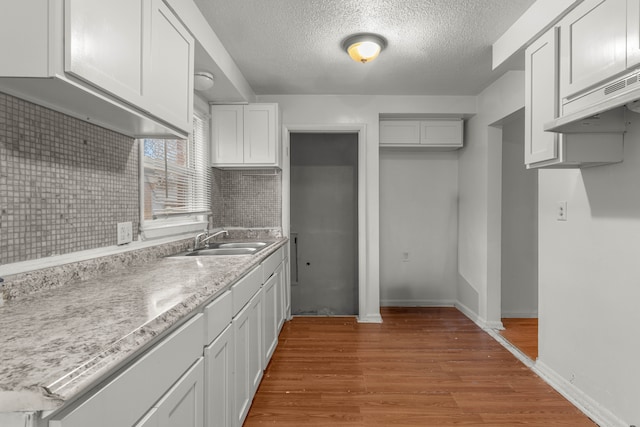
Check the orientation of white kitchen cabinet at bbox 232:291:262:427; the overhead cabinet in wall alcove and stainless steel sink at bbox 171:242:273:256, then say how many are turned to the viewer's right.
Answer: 2

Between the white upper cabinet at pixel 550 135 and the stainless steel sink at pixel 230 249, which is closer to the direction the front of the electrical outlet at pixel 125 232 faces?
the white upper cabinet

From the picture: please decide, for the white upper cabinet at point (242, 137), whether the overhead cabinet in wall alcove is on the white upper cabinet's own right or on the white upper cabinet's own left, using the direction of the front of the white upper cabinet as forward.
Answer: on the white upper cabinet's own left

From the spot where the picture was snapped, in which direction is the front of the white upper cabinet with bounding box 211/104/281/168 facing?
facing the viewer

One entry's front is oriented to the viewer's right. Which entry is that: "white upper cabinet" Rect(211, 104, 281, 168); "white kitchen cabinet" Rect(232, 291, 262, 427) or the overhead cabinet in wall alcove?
the white kitchen cabinet

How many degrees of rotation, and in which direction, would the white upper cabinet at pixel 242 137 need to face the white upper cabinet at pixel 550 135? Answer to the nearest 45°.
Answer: approximately 45° to its left

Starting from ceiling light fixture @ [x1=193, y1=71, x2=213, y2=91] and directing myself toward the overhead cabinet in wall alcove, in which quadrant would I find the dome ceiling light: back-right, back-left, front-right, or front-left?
front-right

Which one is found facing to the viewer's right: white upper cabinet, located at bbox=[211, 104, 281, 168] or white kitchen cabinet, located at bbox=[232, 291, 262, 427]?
the white kitchen cabinet

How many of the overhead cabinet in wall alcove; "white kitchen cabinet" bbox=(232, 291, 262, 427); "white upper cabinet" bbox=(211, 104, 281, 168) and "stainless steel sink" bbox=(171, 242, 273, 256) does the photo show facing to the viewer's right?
2

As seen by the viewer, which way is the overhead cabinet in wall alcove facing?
toward the camera

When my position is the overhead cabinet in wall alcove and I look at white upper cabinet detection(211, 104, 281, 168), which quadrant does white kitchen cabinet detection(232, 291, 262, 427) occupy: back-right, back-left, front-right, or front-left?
front-left

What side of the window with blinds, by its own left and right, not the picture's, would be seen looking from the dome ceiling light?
front

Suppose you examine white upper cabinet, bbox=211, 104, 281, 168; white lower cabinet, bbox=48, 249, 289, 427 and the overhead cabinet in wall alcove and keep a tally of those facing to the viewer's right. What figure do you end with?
1

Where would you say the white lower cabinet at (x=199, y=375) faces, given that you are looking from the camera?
facing to the right of the viewer

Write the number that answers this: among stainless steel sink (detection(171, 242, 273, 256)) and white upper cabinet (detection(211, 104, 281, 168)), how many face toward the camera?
1

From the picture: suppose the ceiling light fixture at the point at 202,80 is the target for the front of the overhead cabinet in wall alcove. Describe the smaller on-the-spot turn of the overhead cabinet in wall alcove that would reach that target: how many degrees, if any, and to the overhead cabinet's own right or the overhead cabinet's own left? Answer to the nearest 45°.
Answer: approximately 45° to the overhead cabinet's own right

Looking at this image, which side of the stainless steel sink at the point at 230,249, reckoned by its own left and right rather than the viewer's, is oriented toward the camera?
right
